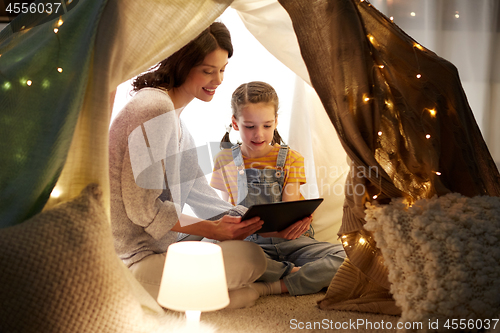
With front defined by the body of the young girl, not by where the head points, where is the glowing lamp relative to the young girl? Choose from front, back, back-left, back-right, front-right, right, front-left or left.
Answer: front

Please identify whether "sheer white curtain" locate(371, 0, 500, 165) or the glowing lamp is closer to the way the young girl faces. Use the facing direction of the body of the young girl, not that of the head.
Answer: the glowing lamp

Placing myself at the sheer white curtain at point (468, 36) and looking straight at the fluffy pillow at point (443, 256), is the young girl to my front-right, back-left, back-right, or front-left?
front-right

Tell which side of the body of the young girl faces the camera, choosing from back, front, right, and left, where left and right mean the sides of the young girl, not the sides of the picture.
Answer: front

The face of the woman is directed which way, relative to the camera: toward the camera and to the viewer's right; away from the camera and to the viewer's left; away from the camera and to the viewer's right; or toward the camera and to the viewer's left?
toward the camera and to the viewer's right

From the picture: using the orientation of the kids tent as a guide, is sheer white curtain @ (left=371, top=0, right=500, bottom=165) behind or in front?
behind

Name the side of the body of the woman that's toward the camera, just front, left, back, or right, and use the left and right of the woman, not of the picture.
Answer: right
